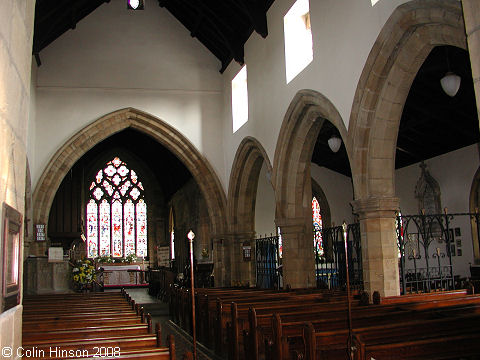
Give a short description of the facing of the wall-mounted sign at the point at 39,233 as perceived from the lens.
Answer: facing the viewer

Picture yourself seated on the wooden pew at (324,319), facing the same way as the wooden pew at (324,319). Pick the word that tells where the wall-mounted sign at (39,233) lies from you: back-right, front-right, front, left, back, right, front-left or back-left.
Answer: front

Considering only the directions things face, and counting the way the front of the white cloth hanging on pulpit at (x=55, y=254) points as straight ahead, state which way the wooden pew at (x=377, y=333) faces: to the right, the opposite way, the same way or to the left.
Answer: the opposite way

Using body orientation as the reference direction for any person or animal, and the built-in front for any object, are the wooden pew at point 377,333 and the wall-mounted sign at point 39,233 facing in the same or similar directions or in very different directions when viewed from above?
very different directions

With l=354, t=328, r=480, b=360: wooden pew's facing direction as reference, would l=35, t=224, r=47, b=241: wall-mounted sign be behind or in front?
in front

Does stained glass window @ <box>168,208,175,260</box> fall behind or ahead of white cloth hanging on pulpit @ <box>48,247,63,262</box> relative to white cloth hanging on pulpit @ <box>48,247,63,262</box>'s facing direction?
behind

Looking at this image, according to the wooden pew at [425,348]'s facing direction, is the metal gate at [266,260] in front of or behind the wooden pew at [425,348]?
in front

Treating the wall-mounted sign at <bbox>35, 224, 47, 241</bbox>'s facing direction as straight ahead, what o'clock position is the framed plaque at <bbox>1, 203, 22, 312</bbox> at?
The framed plaque is roughly at 12 o'clock from the wall-mounted sign.

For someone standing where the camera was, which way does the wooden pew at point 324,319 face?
facing away from the viewer and to the left of the viewer

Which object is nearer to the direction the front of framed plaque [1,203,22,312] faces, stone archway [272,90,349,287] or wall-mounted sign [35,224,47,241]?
the stone archway

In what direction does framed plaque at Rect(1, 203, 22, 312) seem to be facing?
to the viewer's right

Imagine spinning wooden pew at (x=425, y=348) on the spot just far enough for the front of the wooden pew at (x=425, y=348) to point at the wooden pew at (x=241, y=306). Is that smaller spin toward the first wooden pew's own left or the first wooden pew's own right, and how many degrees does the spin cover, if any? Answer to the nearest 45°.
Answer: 0° — it already faces it

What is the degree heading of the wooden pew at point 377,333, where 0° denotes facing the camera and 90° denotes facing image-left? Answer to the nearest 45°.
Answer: approximately 135°
